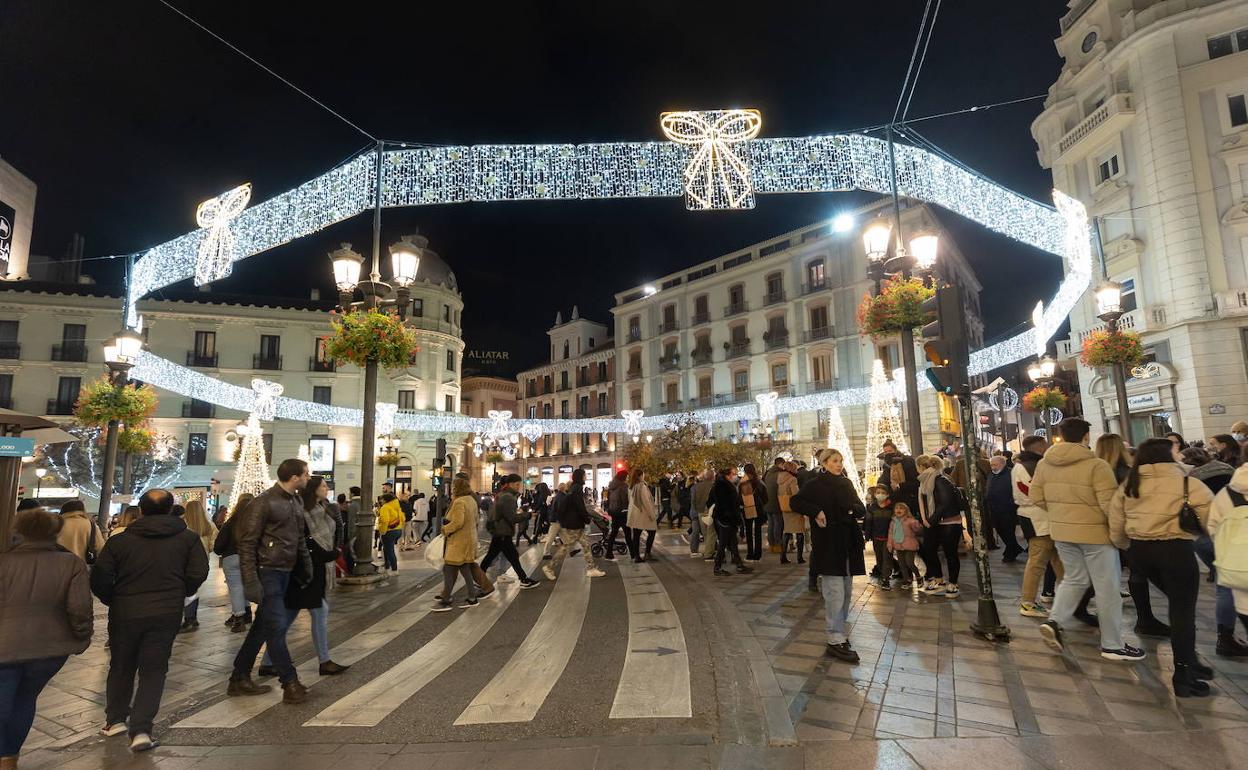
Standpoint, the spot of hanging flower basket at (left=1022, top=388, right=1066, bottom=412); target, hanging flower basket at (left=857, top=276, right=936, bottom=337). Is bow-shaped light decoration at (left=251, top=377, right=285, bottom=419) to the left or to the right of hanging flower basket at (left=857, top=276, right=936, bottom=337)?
right

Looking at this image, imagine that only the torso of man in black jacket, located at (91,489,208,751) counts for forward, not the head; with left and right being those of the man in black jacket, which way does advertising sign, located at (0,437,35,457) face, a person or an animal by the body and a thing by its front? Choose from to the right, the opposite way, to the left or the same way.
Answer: the opposite way

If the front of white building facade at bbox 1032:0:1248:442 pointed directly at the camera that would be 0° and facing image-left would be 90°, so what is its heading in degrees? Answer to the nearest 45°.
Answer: approximately 45°

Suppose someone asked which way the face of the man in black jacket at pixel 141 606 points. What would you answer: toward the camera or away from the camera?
away from the camera

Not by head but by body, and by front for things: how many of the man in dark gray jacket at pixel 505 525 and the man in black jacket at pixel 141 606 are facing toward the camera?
0

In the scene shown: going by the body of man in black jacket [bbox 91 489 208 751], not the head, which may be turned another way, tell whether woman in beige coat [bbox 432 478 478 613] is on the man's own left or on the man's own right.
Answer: on the man's own right

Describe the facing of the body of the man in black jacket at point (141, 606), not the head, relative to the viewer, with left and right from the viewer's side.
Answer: facing away from the viewer

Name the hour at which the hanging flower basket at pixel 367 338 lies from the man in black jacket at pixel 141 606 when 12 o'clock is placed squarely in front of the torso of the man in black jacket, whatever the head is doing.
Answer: The hanging flower basket is roughly at 1 o'clock from the man in black jacket.
